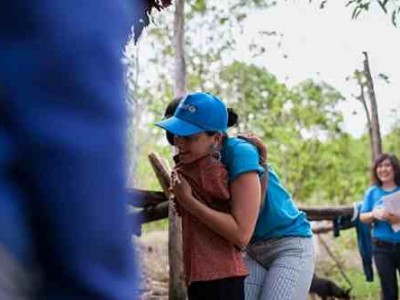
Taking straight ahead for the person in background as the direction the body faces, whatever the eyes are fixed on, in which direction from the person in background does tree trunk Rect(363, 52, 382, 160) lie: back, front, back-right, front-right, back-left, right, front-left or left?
back

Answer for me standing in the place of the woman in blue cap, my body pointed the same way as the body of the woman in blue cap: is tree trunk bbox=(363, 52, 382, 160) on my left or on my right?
on my right

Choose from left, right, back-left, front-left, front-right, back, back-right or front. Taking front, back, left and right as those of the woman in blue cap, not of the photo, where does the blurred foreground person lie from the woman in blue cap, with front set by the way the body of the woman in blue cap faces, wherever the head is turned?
left

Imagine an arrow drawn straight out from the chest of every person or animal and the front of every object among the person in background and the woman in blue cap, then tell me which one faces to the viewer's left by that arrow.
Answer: the woman in blue cap

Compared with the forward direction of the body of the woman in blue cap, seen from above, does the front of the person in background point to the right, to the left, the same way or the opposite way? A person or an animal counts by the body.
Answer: to the left

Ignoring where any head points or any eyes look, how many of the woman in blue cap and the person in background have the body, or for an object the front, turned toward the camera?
1

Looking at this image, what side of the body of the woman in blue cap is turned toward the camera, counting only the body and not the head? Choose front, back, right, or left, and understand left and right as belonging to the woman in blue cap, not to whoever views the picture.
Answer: left

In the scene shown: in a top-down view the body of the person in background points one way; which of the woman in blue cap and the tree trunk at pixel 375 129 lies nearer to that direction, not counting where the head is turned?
the woman in blue cap

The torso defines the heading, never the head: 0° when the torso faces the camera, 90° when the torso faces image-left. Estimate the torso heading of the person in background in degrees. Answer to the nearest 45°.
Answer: approximately 0°
